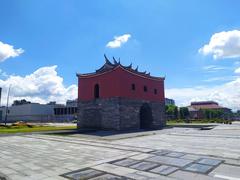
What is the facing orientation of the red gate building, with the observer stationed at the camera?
facing the viewer and to the right of the viewer
